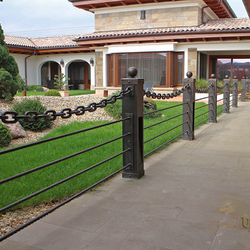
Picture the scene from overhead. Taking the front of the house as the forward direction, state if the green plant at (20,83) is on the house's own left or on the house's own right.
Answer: on the house's own right

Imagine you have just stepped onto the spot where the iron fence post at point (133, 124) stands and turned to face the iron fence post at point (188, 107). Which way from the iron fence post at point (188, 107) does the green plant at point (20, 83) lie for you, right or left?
left

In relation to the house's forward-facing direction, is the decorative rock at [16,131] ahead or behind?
ahead

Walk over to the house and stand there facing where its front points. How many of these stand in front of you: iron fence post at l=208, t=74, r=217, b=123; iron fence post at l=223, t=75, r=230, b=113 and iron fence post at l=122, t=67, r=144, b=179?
3

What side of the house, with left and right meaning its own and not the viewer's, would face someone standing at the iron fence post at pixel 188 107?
front

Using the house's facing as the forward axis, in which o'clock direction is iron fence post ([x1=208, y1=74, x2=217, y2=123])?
The iron fence post is roughly at 12 o'clock from the house.

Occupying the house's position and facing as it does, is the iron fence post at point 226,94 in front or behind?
in front

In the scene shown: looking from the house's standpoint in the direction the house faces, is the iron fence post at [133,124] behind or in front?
in front

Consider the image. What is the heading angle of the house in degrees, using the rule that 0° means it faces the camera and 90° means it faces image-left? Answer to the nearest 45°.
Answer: approximately 0°

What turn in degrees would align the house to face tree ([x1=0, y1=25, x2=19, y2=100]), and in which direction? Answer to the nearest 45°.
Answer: approximately 45° to its right
